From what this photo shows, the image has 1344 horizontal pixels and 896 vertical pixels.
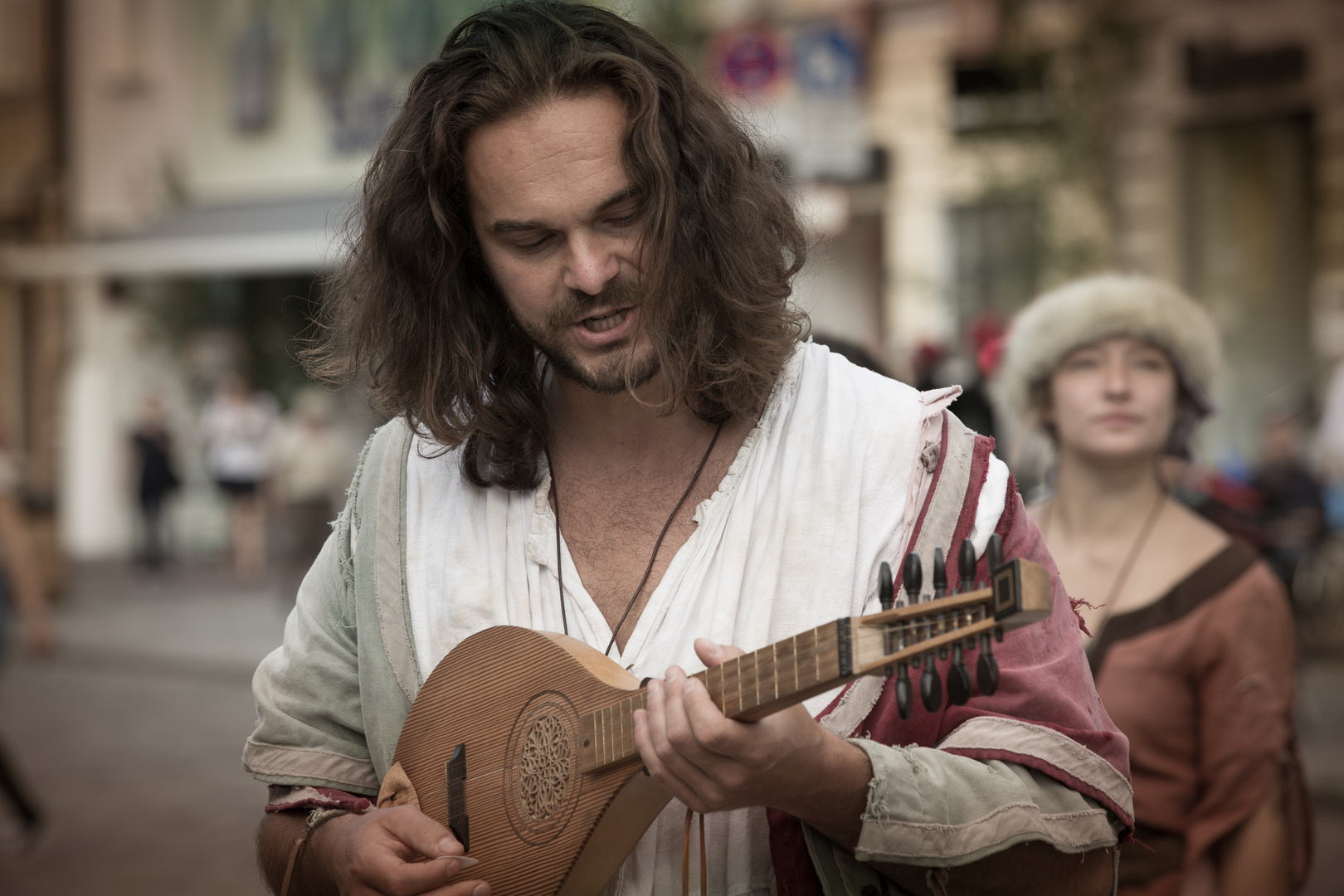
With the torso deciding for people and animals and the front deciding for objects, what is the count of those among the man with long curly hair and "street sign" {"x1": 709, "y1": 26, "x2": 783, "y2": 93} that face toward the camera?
2

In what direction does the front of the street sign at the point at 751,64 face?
toward the camera

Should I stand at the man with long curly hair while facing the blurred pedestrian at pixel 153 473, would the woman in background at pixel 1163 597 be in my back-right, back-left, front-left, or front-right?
front-right

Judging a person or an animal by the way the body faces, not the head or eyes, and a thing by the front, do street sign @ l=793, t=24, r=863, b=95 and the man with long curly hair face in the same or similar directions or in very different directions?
same or similar directions

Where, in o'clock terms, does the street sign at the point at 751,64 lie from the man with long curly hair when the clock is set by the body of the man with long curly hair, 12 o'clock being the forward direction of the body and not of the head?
The street sign is roughly at 6 o'clock from the man with long curly hair.

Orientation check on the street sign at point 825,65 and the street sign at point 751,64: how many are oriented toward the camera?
2

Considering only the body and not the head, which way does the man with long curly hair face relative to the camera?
toward the camera

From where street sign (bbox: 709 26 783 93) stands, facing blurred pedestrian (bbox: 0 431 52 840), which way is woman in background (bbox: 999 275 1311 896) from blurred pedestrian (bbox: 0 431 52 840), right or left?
left

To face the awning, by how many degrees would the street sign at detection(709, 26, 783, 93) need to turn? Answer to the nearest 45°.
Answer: approximately 135° to its right

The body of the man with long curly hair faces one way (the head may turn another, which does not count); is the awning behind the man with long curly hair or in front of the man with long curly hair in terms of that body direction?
behind

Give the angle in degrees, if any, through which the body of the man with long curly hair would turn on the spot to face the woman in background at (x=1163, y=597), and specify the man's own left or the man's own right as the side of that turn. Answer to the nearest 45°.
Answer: approximately 135° to the man's own left

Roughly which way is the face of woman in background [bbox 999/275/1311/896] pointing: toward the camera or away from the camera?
toward the camera

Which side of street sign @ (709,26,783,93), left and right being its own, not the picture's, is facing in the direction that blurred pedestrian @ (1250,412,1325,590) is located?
left
